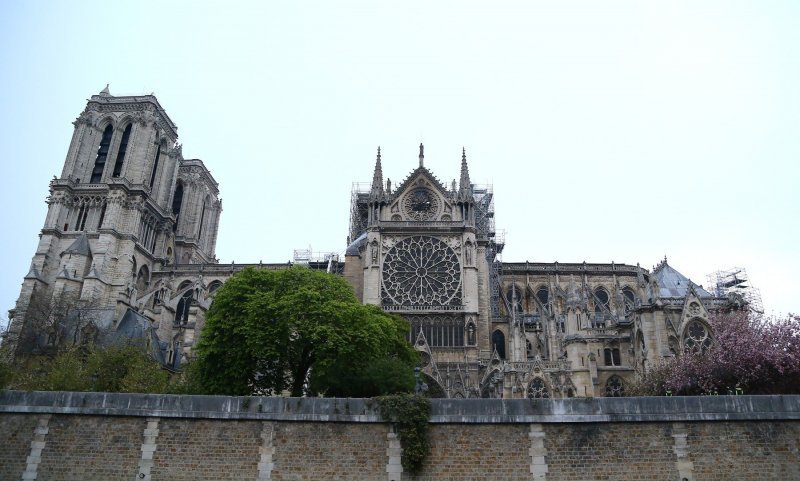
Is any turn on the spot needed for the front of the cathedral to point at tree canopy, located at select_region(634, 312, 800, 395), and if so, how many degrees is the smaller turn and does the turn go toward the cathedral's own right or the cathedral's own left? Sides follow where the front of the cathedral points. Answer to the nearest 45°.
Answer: approximately 135° to the cathedral's own left

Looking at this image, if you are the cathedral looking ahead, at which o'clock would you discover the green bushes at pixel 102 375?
The green bushes is roughly at 11 o'clock from the cathedral.

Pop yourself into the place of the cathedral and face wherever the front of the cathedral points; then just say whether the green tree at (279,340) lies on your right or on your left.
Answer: on your left

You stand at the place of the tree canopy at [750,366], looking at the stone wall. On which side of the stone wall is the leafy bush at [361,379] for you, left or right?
right

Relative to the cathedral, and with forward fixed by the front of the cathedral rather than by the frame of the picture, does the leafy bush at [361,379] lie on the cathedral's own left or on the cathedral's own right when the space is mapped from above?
on the cathedral's own left

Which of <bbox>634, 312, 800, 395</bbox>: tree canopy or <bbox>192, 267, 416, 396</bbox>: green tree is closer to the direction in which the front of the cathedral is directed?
the green tree

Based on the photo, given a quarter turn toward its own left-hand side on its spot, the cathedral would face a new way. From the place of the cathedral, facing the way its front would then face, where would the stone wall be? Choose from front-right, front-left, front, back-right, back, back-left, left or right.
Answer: front

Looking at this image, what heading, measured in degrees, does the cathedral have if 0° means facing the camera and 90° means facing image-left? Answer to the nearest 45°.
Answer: approximately 90°
